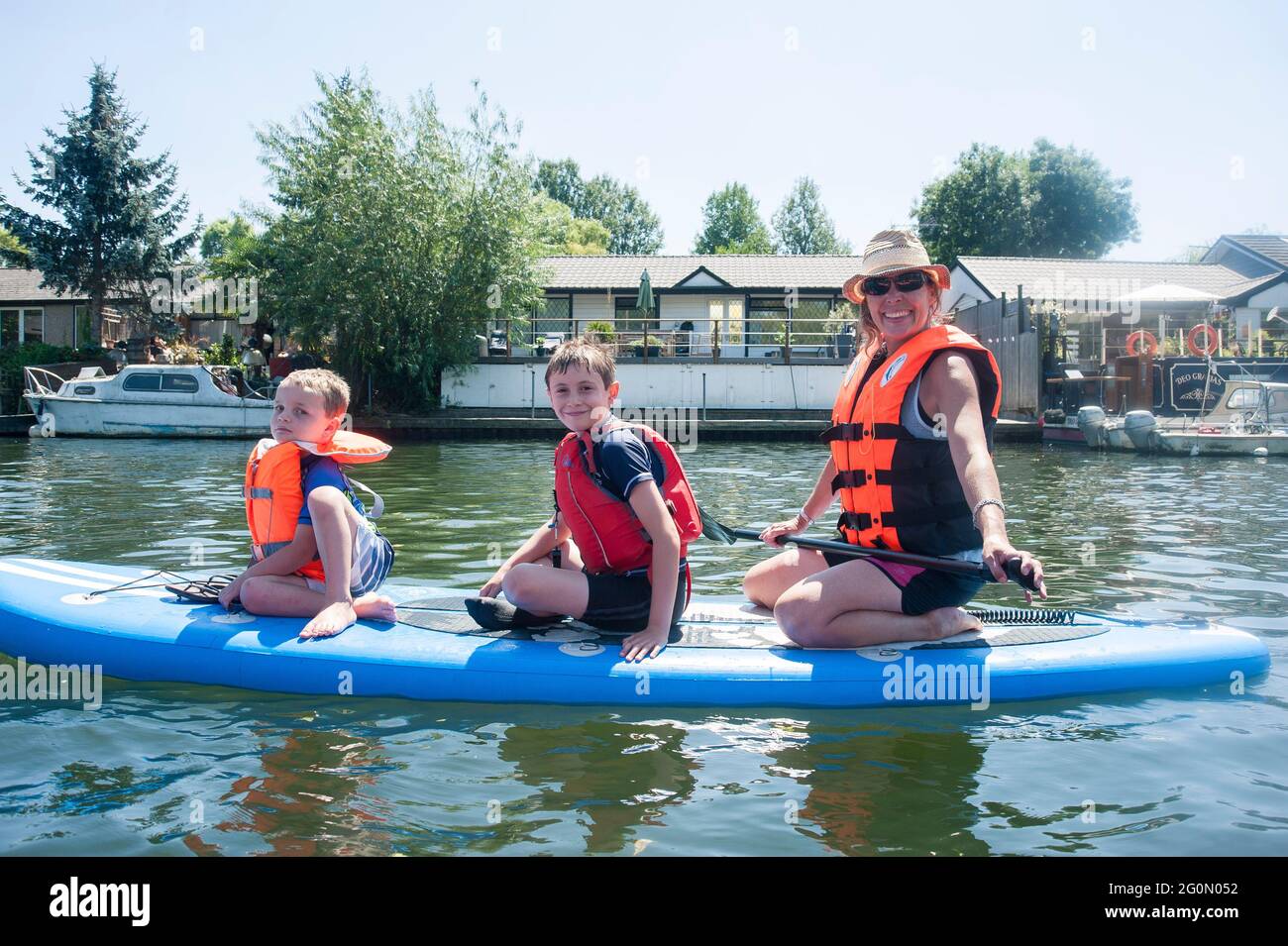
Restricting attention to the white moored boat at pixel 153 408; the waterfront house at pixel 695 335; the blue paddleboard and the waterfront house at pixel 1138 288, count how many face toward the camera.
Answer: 2

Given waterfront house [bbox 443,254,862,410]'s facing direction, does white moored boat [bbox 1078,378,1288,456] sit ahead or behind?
ahead

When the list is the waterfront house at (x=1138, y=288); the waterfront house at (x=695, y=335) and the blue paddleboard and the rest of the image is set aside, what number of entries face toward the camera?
2

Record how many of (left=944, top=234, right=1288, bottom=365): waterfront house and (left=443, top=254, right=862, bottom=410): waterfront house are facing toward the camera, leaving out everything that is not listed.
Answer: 2

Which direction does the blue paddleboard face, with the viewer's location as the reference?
facing to the left of the viewer

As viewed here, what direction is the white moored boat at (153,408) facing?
to the viewer's left

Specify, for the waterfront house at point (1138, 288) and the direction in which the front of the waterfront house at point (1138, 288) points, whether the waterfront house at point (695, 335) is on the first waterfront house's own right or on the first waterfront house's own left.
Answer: on the first waterfront house's own right

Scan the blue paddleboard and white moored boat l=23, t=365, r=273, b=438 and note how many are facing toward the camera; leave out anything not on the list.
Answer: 0
